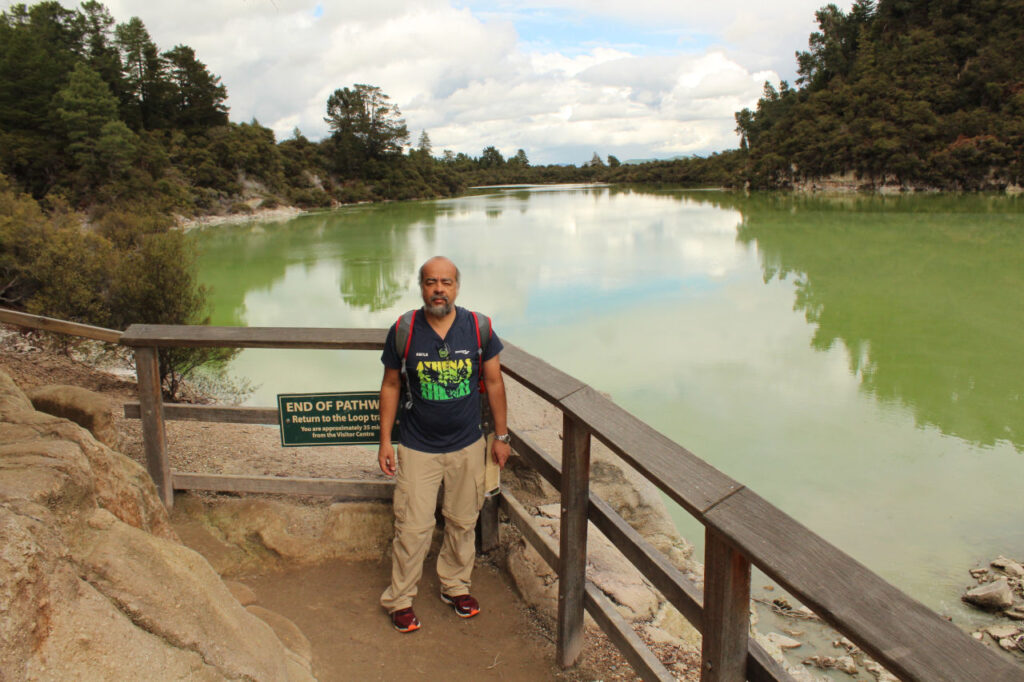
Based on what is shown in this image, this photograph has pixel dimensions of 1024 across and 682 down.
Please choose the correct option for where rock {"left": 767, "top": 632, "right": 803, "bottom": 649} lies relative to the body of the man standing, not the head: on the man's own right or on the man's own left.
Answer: on the man's own left

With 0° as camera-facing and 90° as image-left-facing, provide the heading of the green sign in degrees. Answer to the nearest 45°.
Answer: approximately 0°

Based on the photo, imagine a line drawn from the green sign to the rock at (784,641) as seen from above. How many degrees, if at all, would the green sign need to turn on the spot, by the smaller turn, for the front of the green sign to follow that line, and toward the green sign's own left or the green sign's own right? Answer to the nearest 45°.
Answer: approximately 90° to the green sign's own left

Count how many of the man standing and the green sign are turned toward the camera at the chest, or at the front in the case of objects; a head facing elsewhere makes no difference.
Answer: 2

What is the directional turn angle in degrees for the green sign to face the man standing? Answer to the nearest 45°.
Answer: approximately 45° to its left

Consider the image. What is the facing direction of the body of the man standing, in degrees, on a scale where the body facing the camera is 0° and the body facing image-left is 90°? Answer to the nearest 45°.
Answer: approximately 0°

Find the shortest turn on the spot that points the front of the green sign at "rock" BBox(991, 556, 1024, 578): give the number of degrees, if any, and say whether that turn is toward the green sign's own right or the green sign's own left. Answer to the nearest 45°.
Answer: approximately 90° to the green sign's own left

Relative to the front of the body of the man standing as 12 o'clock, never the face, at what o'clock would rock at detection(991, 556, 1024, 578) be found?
The rock is roughly at 8 o'clock from the man standing.

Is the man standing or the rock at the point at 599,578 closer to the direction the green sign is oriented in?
the man standing

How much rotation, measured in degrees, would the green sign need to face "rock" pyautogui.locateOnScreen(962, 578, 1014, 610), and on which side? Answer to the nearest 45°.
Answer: approximately 90° to its left

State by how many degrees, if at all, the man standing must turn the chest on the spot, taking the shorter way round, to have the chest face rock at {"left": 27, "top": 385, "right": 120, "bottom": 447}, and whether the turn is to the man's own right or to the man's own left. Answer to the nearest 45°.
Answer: approximately 135° to the man's own right
